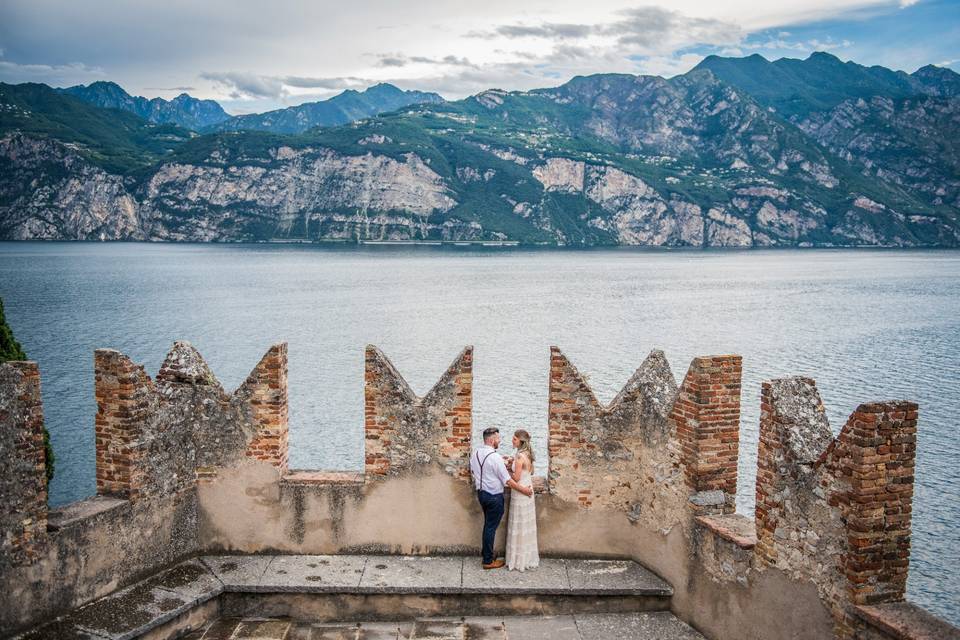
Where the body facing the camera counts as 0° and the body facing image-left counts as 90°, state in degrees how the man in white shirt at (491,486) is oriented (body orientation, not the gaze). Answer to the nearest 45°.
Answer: approximately 225°

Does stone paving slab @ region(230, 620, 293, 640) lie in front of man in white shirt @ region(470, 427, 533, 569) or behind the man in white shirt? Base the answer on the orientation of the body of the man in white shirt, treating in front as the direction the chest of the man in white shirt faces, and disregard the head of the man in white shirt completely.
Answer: behind

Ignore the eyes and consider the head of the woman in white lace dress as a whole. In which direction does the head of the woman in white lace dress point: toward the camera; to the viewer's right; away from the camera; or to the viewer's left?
to the viewer's left

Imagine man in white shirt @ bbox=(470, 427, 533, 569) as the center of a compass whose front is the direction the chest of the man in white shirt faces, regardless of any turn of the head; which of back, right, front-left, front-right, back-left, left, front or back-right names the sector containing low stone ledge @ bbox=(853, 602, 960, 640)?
right

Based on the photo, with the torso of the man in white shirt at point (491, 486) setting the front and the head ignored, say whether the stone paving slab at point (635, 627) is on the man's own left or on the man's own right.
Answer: on the man's own right
